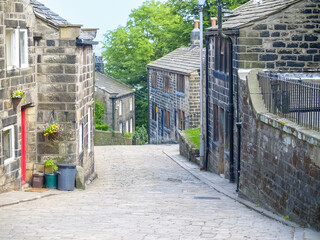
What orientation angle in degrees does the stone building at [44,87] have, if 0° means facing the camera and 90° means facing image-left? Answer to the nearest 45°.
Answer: approximately 315°

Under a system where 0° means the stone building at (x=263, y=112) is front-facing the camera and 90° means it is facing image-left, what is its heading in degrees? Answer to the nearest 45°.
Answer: approximately 45°

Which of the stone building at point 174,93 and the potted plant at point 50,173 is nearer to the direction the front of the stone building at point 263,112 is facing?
the potted plant

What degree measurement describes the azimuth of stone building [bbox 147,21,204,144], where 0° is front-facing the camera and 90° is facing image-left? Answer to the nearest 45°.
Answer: approximately 45°

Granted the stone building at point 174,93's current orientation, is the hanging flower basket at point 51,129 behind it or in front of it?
in front
